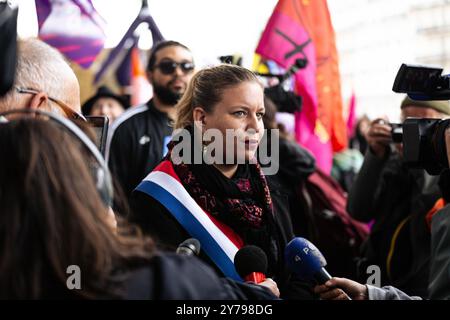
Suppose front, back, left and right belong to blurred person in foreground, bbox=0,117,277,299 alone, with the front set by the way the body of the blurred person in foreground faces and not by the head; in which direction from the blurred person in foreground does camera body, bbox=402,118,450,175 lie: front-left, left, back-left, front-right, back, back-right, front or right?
front

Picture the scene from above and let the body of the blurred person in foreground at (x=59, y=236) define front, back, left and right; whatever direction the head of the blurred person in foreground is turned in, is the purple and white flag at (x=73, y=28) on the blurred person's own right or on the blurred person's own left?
on the blurred person's own left

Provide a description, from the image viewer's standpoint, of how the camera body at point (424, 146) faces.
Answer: facing to the left of the viewer

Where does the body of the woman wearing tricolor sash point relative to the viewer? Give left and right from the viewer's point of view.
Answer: facing the viewer and to the right of the viewer

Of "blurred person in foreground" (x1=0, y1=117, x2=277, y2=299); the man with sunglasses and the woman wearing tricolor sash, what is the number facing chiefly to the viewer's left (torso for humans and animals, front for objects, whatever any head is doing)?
0

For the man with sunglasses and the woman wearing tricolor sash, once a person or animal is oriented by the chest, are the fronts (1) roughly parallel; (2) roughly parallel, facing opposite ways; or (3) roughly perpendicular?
roughly parallel

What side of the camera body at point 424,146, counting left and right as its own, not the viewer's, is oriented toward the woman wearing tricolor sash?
front

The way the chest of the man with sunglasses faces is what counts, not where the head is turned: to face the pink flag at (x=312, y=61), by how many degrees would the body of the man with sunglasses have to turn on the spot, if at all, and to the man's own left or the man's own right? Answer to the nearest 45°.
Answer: approximately 90° to the man's own left

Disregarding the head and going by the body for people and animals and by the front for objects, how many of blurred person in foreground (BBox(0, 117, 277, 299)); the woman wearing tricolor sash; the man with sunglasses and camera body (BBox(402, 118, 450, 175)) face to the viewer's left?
1

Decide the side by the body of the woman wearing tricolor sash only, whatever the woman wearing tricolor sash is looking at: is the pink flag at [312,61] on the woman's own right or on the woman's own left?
on the woman's own left

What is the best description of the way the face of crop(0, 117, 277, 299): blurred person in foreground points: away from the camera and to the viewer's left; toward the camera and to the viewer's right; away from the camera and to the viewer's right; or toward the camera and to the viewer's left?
away from the camera and to the viewer's right
